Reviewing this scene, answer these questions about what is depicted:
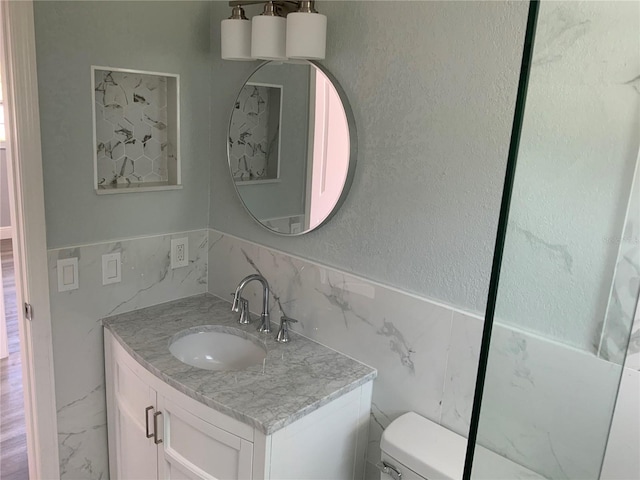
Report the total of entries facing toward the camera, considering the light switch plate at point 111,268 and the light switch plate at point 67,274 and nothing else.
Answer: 2

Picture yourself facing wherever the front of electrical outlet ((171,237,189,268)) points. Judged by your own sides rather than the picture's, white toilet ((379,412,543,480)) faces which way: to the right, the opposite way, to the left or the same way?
to the right

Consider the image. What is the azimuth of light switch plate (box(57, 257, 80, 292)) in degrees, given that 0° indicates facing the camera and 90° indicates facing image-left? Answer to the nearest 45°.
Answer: approximately 0°

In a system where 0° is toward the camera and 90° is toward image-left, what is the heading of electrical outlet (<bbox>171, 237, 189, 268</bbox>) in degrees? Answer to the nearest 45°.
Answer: approximately 0°

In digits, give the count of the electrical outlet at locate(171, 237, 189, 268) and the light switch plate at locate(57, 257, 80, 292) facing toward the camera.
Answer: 2
